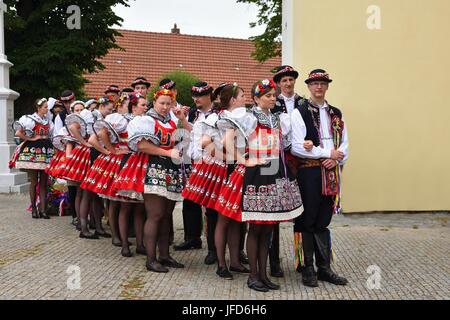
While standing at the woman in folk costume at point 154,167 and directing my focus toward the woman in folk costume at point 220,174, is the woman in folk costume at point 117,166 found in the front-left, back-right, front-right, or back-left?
back-left

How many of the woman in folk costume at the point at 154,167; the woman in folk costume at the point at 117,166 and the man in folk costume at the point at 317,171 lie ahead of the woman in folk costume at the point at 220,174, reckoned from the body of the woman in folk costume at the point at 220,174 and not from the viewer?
1

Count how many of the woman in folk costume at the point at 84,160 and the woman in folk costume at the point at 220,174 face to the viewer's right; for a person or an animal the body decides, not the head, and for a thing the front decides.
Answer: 2

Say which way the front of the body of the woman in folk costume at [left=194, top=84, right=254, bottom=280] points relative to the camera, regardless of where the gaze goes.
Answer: to the viewer's right

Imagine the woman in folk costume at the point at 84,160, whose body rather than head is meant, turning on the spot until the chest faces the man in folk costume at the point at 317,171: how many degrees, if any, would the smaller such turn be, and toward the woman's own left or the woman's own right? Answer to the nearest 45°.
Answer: approximately 45° to the woman's own right

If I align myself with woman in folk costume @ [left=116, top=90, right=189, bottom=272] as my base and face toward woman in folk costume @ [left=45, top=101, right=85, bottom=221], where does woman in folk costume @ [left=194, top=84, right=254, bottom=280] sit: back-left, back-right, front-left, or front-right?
back-right

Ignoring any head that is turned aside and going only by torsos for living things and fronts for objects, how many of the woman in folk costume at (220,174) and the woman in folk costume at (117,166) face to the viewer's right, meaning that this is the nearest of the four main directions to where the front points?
2

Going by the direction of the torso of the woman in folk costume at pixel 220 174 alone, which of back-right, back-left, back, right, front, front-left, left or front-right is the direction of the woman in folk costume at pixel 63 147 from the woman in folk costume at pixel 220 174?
back-left

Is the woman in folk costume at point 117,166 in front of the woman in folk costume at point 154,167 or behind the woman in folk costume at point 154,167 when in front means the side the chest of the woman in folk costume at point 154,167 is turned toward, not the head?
behind
